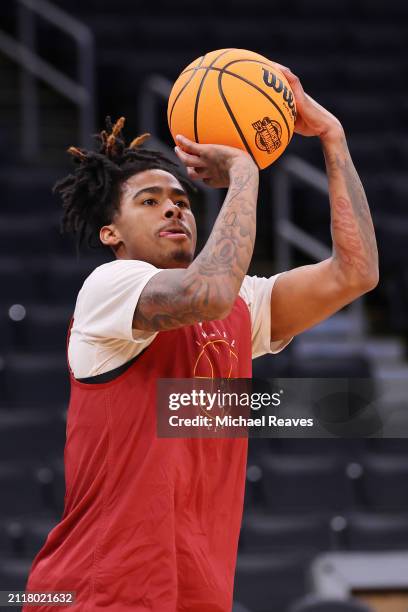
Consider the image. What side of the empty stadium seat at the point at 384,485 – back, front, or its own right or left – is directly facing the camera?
front

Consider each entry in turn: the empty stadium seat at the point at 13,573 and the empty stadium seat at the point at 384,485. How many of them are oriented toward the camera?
2

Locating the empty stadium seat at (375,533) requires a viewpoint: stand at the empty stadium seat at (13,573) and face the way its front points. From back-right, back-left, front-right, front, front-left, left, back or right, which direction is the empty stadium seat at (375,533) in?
left

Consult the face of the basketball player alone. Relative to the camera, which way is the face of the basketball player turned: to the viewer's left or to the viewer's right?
to the viewer's right

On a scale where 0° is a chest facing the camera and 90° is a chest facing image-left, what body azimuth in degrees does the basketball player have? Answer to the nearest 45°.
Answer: approximately 315°

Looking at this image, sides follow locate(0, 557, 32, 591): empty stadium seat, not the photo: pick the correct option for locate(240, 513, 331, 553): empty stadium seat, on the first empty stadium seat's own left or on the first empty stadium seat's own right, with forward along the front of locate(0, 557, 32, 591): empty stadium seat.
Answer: on the first empty stadium seat's own left

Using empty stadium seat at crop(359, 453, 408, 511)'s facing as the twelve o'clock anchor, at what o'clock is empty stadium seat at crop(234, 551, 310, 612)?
empty stadium seat at crop(234, 551, 310, 612) is roughly at 1 o'clock from empty stadium seat at crop(359, 453, 408, 511).

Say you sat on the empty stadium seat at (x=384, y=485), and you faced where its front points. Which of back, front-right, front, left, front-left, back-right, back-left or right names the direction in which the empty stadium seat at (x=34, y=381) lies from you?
right

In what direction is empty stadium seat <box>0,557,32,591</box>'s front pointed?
toward the camera

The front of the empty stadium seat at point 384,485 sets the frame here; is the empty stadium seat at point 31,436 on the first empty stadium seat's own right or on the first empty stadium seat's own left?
on the first empty stadium seat's own right
